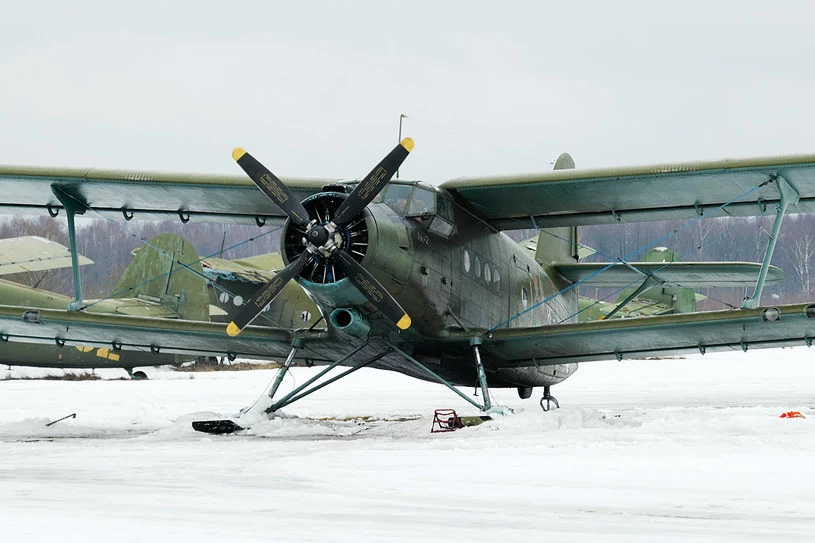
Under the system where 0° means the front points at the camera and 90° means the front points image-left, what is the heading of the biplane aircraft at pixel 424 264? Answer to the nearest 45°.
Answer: approximately 45°

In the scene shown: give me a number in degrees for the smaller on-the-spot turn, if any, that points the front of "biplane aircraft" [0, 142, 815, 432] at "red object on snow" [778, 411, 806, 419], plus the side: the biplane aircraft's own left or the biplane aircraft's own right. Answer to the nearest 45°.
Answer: approximately 135° to the biplane aircraft's own left

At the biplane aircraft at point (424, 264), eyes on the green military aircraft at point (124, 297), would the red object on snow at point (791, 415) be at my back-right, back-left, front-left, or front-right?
back-right

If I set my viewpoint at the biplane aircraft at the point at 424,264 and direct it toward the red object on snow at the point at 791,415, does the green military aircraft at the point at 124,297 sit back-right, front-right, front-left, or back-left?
back-left

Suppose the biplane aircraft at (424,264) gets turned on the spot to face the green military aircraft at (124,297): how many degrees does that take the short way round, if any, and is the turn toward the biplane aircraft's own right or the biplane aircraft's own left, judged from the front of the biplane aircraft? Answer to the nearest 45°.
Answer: approximately 90° to the biplane aircraft's own right
